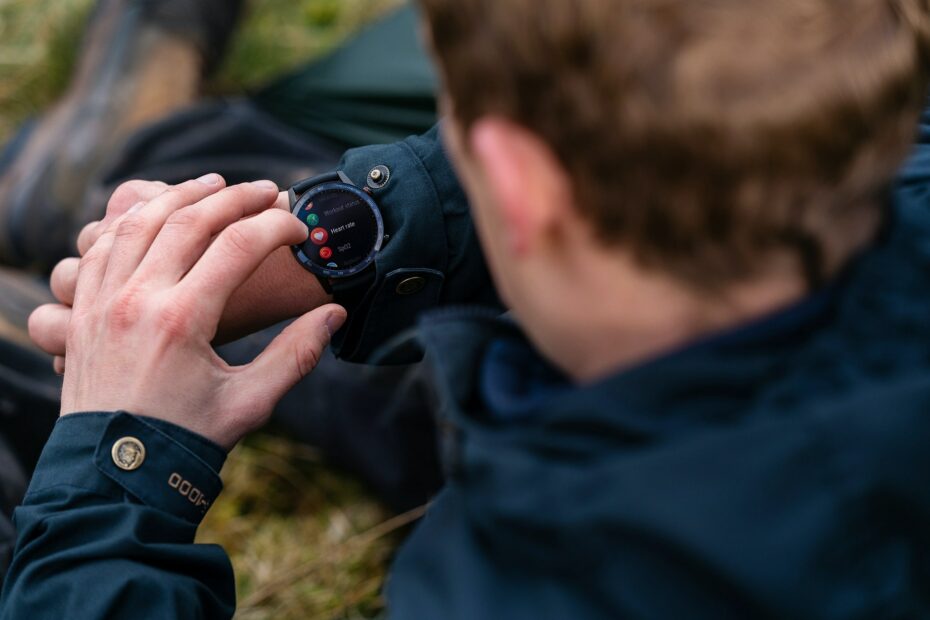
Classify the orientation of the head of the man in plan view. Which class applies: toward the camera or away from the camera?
away from the camera

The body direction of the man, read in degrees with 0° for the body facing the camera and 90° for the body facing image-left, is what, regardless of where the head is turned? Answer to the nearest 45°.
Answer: approximately 135°
